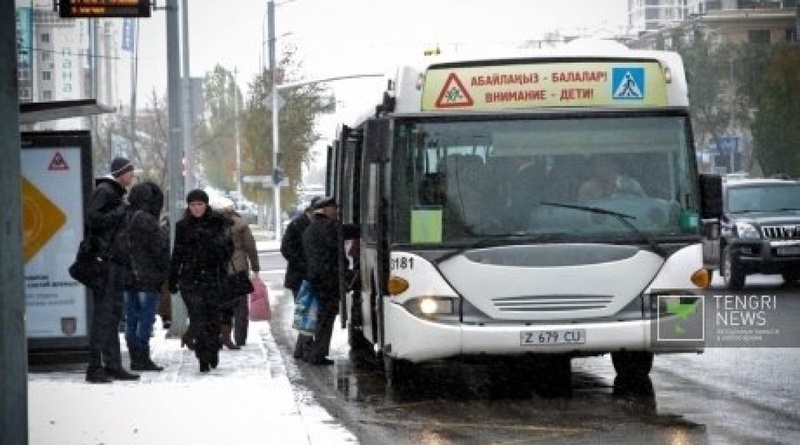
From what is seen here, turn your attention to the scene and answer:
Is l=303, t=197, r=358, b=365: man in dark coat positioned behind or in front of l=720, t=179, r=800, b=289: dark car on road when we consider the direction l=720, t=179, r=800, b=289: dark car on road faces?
in front

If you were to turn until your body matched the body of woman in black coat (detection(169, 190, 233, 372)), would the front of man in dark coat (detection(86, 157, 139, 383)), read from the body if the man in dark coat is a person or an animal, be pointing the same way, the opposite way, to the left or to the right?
to the left

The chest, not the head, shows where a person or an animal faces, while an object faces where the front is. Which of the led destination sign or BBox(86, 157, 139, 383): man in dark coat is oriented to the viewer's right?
the man in dark coat

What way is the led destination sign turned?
toward the camera

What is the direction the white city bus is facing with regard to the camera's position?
facing the viewer

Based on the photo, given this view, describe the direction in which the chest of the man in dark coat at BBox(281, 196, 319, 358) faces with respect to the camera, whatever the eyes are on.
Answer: to the viewer's right

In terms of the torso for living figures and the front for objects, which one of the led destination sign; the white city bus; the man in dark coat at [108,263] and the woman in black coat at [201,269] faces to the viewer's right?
the man in dark coat

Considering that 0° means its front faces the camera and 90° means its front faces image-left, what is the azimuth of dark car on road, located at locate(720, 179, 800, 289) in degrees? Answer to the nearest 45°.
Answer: approximately 0°

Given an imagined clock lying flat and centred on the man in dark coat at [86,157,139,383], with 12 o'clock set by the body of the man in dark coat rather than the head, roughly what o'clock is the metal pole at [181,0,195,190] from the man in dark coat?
The metal pole is roughly at 9 o'clock from the man in dark coat.

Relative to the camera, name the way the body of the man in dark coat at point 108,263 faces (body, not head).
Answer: to the viewer's right
